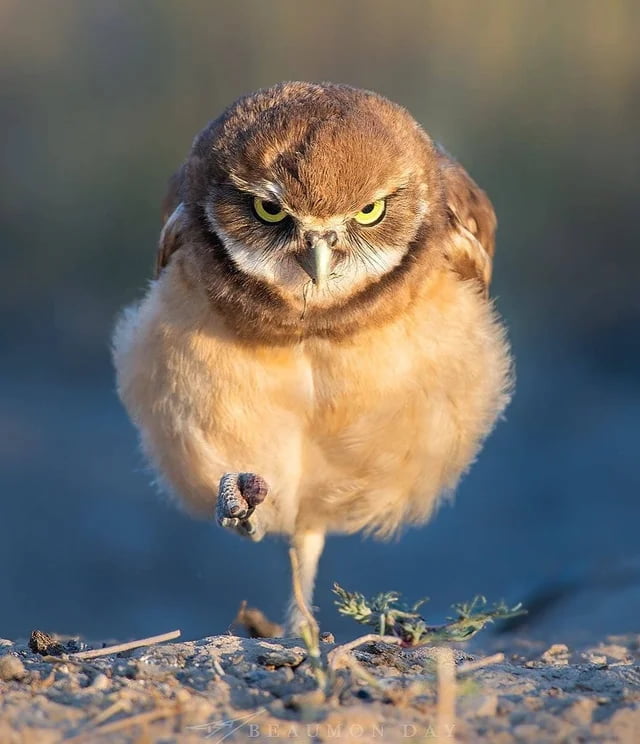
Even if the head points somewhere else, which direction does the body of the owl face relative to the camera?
toward the camera

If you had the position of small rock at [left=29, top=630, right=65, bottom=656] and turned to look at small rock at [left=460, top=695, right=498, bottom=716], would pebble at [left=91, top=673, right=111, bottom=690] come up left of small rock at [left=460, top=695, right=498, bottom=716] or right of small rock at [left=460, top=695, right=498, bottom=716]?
right
